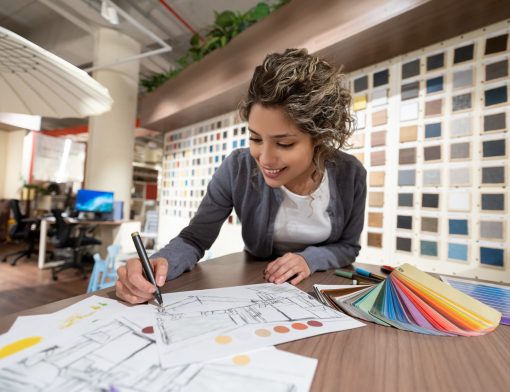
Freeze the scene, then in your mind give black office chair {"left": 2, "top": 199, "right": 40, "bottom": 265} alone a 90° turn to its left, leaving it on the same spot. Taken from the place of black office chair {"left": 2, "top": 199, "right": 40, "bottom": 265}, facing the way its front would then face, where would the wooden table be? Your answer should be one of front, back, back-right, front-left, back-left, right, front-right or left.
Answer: back

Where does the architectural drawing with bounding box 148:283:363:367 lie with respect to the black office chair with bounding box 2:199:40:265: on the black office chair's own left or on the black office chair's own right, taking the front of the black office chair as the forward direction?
on the black office chair's own right

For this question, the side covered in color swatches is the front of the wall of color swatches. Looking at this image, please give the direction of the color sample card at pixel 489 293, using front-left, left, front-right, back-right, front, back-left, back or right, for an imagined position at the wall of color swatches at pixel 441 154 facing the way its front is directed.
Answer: front-left

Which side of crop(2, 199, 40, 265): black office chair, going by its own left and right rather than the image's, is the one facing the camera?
right

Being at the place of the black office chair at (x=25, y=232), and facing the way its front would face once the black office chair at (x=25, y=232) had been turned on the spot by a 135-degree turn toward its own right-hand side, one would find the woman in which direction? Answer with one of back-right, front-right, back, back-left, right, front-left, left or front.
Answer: front-left

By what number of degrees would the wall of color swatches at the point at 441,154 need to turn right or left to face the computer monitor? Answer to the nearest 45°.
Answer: approximately 45° to its right

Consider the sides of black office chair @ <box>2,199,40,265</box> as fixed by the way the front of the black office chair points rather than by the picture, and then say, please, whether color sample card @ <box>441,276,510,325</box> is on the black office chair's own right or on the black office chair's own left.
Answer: on the black office chair's own right

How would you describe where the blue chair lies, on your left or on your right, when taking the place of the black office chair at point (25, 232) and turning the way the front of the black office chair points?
on your right

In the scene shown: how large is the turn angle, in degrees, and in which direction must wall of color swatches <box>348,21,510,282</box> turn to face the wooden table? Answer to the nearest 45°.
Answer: approximately 45° to its left

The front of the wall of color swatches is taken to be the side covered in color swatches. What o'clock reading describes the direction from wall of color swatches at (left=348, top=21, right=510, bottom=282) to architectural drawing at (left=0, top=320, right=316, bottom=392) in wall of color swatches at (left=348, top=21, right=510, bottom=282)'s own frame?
The architectural drawing is roughly at 11 o'clock from the wall of color swatches.

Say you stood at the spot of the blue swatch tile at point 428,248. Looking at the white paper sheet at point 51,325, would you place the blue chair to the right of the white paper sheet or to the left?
right
